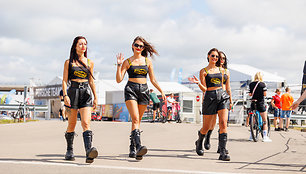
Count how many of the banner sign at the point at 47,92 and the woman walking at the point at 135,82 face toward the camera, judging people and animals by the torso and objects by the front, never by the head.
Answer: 2

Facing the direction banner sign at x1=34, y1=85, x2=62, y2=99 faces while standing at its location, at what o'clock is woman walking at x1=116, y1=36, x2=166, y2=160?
The woman walking is roughly at 12 o'clock from the banner sign.

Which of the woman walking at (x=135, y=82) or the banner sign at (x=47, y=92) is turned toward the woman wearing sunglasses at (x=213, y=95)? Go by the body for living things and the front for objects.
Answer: the banner sign

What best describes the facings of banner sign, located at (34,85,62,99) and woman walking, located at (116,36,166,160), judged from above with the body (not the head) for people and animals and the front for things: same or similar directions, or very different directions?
same or similar directions

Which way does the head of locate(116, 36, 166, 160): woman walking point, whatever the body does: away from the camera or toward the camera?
toward the camera

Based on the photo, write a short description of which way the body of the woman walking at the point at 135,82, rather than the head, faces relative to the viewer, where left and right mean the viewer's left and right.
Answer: facing the viewer

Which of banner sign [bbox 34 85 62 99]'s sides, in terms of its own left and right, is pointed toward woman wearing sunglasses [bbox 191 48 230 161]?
front

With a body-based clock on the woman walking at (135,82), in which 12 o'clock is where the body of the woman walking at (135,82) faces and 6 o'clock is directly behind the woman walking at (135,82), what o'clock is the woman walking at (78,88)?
the woman walking at (78,88) is roughly at 2 o'clock from the woman walking at (135,82).

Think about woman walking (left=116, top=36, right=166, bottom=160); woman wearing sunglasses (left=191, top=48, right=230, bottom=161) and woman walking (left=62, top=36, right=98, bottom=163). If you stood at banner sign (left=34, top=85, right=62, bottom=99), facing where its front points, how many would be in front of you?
3

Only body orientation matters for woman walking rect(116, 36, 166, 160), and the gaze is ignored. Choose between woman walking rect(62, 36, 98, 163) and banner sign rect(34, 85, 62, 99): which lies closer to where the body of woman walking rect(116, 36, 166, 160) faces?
the woman walking

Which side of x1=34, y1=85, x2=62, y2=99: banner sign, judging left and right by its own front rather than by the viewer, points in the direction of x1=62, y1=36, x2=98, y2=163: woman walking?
front

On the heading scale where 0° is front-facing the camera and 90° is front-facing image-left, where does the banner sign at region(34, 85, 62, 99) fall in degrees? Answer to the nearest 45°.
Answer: approximately 0°

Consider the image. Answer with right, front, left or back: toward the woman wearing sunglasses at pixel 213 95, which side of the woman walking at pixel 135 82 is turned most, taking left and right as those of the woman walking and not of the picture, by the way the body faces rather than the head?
left
